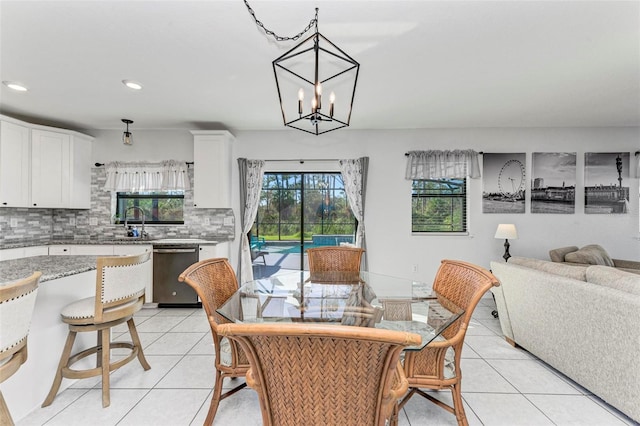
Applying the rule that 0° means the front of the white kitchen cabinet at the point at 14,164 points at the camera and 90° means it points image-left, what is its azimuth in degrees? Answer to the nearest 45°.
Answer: approximately 315°

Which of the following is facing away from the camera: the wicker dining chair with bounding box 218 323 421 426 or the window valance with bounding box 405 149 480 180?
the wicker dining chair

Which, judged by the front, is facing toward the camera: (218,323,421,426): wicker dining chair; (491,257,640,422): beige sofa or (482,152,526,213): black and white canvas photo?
the black and white canvas photo

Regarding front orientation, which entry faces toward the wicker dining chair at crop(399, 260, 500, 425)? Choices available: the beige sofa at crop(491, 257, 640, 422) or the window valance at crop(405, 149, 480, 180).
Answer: the window valance

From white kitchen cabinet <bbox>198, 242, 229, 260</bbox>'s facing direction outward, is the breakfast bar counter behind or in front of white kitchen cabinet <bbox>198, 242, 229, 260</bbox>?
in front

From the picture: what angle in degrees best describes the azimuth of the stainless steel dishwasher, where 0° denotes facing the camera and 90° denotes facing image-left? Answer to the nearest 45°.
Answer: approximately 0°

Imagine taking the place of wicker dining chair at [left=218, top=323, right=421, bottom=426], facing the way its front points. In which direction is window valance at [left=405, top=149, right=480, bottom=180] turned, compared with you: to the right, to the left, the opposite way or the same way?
the opposite way

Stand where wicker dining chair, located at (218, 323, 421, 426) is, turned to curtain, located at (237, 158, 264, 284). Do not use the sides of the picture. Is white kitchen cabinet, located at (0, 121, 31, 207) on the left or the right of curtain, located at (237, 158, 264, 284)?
left

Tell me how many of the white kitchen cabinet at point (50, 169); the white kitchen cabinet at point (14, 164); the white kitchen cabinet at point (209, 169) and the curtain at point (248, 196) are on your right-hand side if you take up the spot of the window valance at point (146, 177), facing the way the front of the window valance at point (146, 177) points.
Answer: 2

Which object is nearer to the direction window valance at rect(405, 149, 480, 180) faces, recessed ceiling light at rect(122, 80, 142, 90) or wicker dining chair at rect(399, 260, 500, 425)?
the wicker dining chair

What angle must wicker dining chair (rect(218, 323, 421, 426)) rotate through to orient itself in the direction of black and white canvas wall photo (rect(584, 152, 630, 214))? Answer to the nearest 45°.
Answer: approximately 45° to its right

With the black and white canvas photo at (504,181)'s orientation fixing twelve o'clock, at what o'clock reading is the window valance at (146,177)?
The window valance is roughly at 2 o'clock from the black and white canvas photo.
